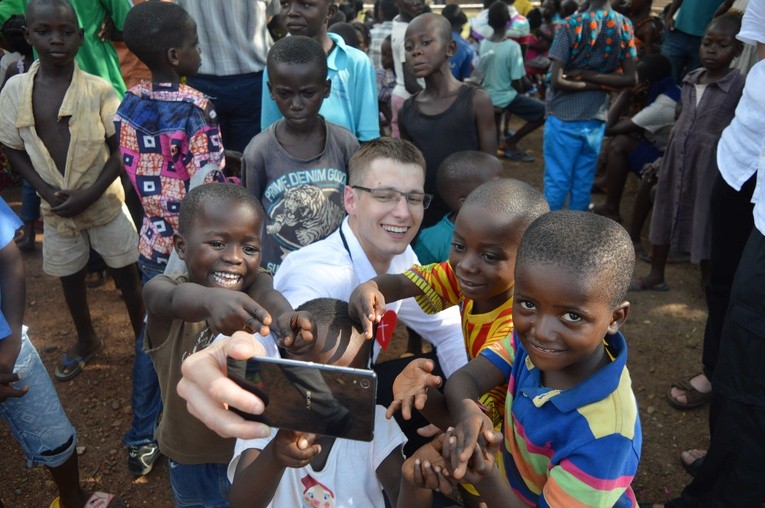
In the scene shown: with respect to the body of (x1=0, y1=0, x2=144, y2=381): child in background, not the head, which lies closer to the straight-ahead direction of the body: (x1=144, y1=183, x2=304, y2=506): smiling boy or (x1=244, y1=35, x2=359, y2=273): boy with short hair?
the smiling boy

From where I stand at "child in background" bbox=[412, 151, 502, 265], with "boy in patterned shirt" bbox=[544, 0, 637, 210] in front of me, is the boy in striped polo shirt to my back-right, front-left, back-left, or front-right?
back-right

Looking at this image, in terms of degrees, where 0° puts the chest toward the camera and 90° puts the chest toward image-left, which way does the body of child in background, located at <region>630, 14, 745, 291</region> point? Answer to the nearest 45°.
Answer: approximately 45°

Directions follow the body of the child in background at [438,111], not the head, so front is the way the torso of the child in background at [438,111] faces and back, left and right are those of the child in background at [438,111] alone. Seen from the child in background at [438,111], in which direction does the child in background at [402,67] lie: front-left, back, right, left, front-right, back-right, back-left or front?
back-right

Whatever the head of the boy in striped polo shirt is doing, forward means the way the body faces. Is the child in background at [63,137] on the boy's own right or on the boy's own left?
on the boy's own right

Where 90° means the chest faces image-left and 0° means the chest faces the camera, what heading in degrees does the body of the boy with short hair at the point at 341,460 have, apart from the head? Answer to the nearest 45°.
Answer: approximately 0°

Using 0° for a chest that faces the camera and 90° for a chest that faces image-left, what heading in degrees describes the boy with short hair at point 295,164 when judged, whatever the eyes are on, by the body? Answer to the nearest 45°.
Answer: approximately 0°

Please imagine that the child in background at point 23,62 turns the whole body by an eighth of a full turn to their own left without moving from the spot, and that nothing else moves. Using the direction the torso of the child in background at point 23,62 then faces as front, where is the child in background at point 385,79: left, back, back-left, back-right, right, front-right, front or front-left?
back-left

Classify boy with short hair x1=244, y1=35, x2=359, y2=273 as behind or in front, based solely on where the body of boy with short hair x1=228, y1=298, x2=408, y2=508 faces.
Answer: behind
